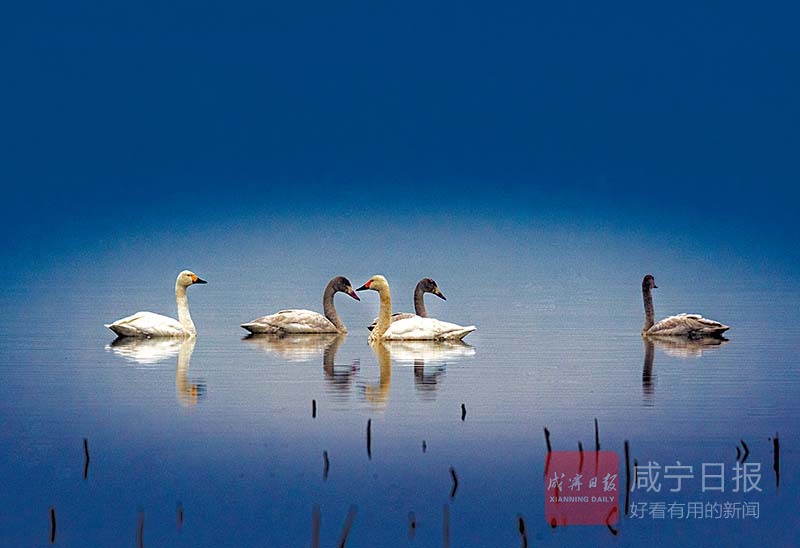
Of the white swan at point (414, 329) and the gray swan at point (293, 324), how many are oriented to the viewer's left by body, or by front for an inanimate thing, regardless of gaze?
1

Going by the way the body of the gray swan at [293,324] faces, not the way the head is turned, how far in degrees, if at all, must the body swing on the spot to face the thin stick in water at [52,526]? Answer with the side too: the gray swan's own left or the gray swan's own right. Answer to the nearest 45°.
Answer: approximately 90° to the gray swan's own right

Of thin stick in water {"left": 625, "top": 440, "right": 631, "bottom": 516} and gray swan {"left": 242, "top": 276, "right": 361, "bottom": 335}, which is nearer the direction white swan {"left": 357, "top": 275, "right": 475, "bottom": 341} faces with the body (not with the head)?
the gray swan

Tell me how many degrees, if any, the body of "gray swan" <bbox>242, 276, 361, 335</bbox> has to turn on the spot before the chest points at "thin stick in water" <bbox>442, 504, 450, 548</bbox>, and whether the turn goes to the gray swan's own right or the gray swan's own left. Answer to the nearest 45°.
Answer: approximately 90° to the gray swan's own right

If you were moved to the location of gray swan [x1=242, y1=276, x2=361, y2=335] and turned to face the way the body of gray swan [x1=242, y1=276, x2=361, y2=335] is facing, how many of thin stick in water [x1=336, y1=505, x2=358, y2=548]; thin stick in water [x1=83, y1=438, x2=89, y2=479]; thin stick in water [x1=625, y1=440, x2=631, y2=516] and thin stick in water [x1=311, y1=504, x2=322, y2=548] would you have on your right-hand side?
4

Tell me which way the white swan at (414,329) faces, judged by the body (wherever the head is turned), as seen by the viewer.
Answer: to the viewer's left

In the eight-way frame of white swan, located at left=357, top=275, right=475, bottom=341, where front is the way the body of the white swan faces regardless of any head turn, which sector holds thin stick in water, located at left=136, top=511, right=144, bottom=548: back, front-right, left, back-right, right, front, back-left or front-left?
left

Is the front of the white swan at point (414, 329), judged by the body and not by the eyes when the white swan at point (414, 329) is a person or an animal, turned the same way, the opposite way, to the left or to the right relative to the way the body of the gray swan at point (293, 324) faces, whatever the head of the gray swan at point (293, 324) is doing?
the opposite way

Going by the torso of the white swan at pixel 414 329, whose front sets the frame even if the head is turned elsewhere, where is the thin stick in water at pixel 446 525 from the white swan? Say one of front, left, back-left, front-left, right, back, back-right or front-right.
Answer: left

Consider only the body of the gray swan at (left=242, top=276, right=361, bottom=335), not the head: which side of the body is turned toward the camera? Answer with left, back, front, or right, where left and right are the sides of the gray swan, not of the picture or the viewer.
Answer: right

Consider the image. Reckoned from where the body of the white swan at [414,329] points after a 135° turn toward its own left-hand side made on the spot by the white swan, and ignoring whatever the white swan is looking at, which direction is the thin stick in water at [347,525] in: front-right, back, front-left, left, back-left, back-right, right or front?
front-right
